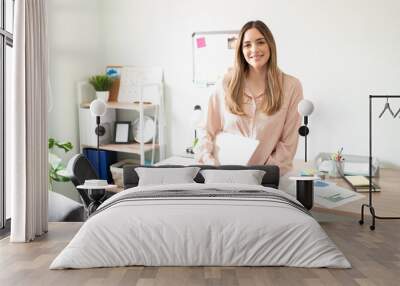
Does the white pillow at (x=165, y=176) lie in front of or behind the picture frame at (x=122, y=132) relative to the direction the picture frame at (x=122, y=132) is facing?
in front

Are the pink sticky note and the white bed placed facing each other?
no

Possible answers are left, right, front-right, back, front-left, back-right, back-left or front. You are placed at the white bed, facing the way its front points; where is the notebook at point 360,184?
back-left

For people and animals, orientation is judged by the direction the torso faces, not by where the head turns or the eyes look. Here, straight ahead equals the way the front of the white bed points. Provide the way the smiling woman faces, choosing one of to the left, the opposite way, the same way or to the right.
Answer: the same way

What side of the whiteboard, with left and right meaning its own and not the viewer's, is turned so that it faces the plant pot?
right

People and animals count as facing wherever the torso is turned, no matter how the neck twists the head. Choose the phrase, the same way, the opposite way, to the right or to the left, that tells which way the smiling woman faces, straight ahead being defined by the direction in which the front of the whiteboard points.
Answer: the same way

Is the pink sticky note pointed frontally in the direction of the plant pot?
no

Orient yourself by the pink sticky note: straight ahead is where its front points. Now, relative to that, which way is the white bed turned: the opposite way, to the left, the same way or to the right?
the same way

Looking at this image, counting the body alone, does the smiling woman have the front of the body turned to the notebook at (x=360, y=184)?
no

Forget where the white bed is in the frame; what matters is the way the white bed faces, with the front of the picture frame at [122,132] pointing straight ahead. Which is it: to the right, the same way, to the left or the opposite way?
the same way

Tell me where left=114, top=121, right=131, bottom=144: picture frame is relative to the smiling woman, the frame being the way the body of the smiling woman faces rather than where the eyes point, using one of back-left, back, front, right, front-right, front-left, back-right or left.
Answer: back-right

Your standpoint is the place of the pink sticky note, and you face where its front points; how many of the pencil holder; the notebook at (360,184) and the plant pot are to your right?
1

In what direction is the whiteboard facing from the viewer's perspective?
toward the camera

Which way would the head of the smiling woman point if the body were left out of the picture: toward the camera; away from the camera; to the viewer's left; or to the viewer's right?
toward the camera

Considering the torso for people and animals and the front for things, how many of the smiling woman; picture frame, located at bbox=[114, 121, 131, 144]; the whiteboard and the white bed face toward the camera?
4
